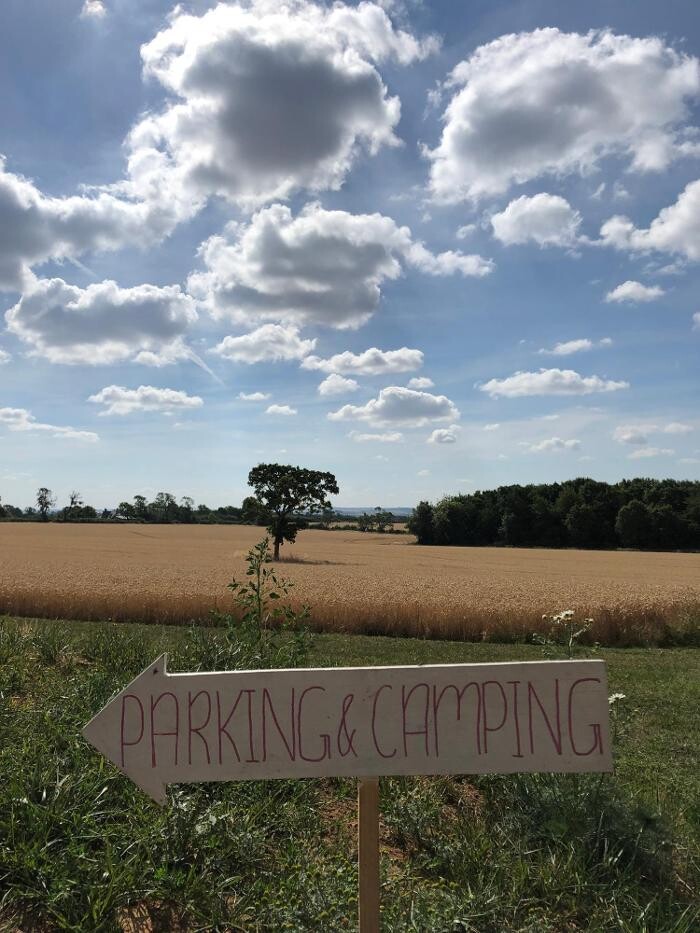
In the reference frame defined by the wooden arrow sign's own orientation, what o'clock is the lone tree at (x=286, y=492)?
The lone tree is roughly at 6 o'clock from the wooden arrow sign.

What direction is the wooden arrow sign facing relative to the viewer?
toward the camera
